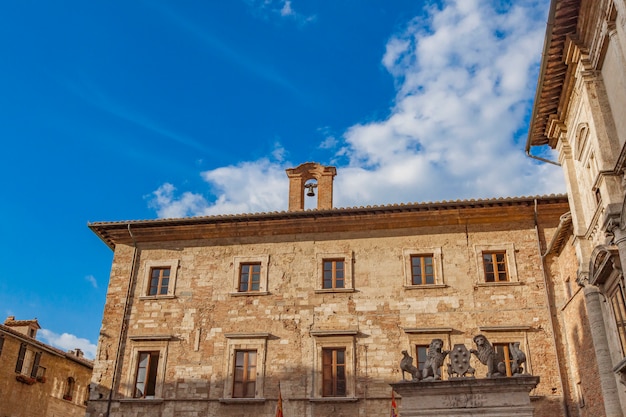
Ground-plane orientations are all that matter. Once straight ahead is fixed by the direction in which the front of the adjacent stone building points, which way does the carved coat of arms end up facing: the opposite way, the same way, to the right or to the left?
to the left

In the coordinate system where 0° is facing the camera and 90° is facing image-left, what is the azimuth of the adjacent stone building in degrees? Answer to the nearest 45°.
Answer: approximately 90°

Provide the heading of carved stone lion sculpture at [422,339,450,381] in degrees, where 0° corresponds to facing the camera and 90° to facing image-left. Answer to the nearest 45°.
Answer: approximately 315°

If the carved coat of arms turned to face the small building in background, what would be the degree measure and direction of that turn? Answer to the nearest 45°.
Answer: approximately 135° to its right

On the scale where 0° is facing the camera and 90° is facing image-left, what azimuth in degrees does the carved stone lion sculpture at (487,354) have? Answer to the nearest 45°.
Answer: approximately 45°

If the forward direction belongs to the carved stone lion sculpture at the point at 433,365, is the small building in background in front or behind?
behind

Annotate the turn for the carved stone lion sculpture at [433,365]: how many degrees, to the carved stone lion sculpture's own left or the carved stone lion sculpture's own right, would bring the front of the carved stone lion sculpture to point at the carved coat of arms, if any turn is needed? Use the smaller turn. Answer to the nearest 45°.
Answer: approximately 45° to the carved stone lion sculpture's own left

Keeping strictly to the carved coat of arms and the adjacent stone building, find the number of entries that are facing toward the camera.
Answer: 1
